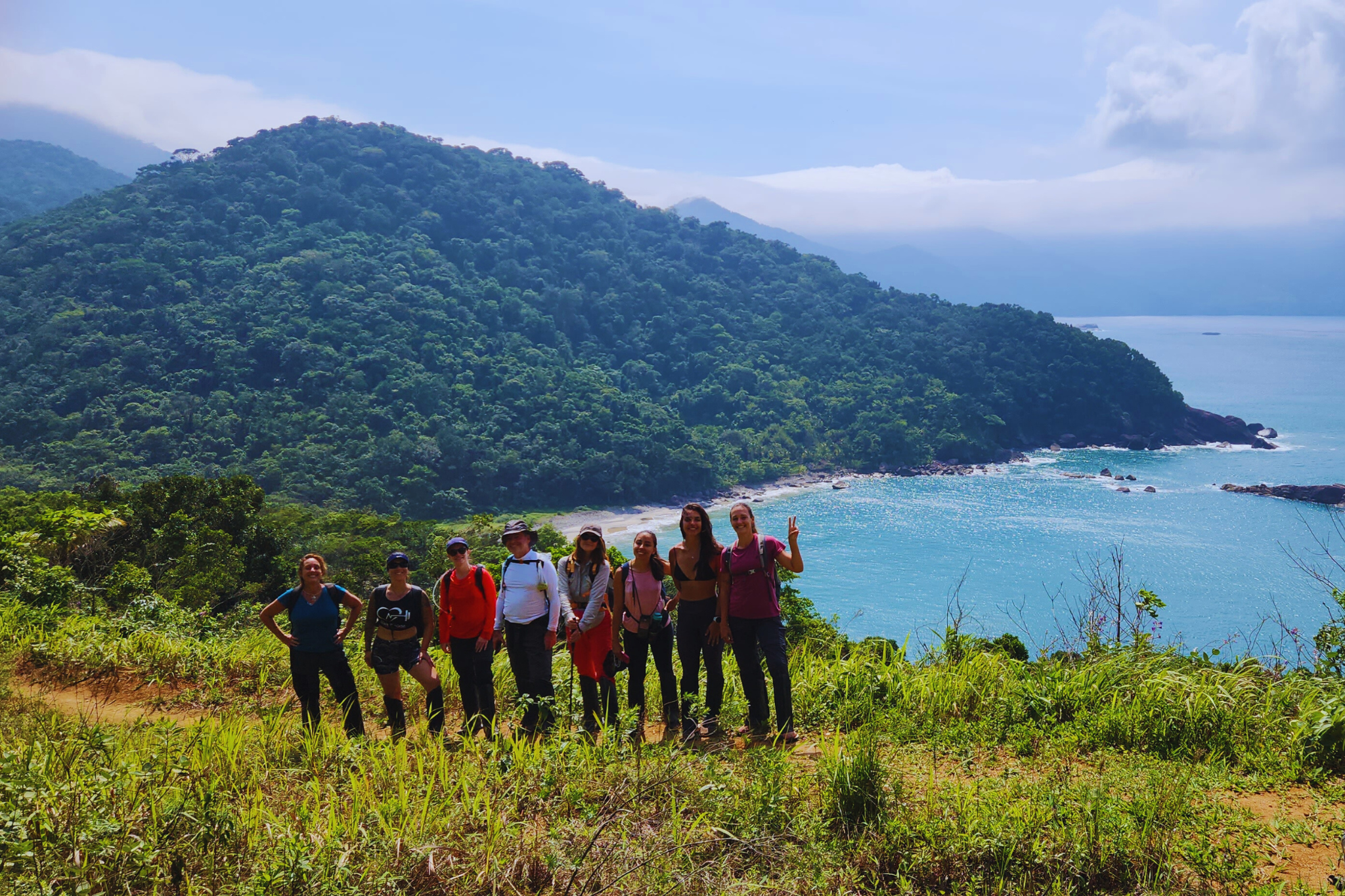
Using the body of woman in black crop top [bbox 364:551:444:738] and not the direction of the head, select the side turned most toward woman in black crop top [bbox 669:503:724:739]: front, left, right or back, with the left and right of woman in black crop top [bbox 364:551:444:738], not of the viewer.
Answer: left

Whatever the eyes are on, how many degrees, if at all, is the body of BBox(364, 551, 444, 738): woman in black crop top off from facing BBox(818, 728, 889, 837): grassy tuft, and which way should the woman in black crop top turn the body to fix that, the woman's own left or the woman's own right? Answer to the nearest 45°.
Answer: approximately 45° to the woman's own left

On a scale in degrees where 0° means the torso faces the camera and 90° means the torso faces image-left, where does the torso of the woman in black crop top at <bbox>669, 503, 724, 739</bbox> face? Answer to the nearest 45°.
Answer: approximately 0°

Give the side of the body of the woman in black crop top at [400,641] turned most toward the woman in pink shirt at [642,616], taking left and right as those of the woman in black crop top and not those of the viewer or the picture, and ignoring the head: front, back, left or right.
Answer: left
